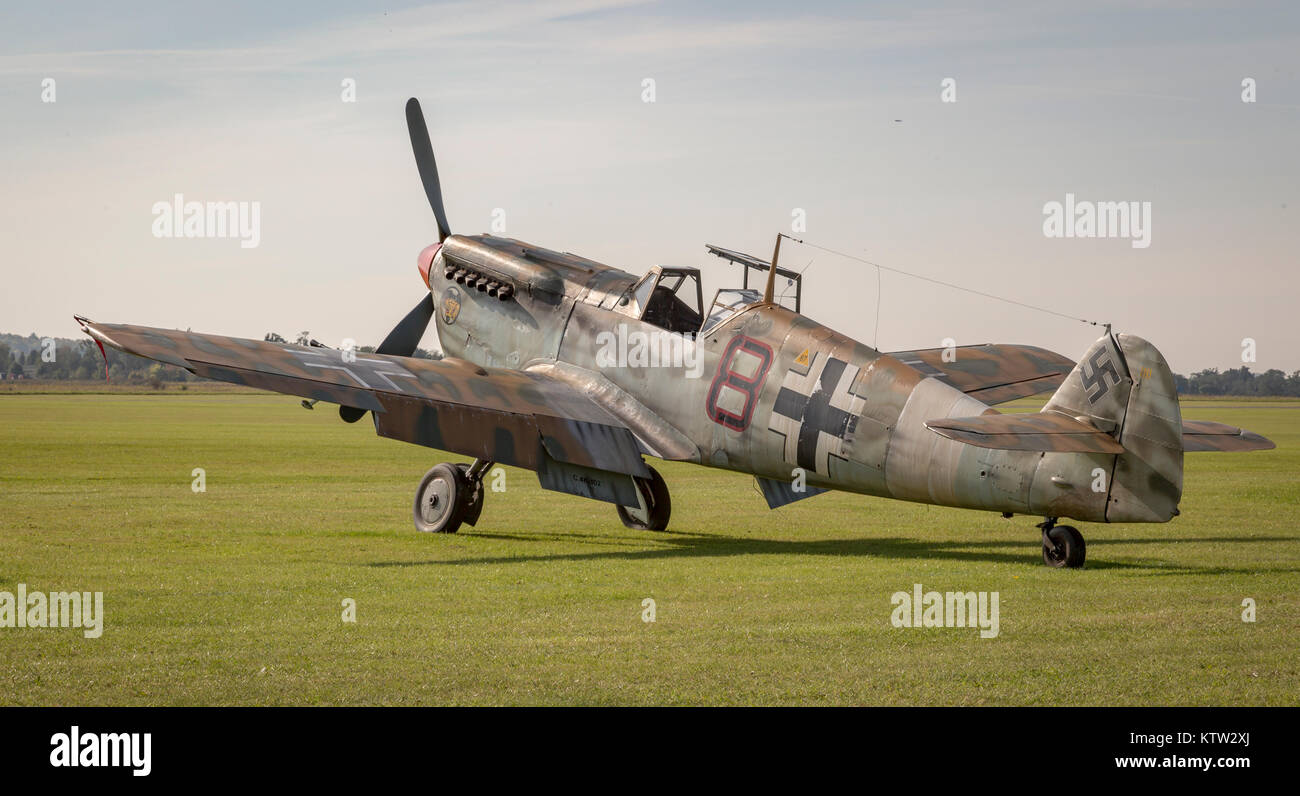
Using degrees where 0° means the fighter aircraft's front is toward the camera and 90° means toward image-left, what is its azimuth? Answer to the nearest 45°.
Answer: approximately 135°
